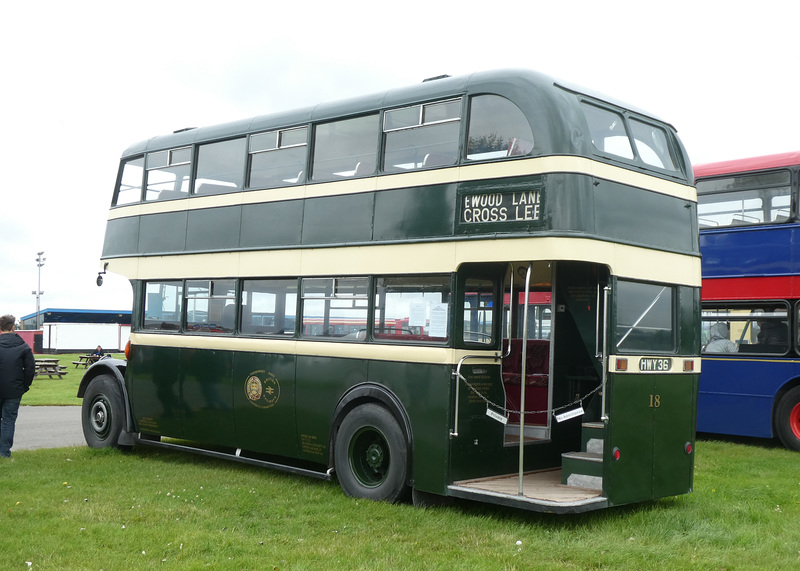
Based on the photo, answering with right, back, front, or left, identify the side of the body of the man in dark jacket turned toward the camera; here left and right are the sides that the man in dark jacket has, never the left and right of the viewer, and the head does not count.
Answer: back

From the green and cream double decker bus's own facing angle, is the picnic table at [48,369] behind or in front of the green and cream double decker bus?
in front

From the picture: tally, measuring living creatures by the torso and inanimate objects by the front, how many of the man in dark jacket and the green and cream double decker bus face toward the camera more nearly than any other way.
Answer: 0

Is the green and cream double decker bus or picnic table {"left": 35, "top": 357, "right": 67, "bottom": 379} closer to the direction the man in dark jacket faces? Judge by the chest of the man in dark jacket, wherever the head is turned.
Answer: the picnic table

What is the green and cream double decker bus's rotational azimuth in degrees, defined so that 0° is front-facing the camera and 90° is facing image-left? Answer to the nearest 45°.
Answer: approximately 135°

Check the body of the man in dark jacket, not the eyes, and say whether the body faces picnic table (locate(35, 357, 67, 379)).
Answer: yes

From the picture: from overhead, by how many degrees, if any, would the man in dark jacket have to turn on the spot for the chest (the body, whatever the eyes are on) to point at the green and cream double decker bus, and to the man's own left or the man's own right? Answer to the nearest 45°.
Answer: approximately 135° to the man's own right

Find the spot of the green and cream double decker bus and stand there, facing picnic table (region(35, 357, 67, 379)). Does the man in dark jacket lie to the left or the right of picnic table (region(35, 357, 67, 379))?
left
